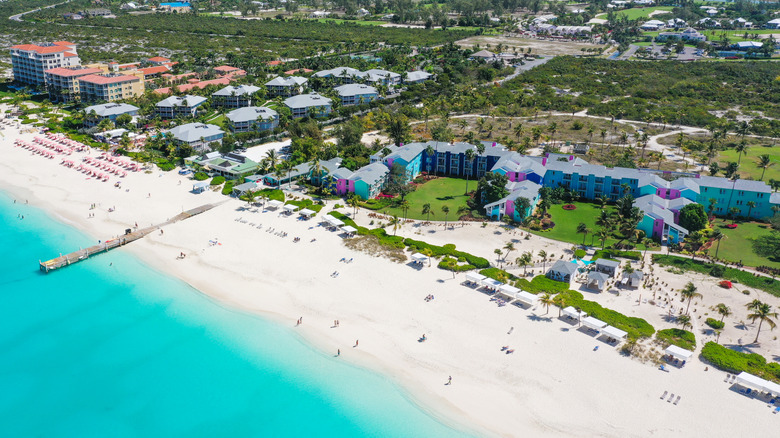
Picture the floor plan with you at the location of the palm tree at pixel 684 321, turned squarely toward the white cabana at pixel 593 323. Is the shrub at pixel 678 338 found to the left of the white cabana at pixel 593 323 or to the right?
left

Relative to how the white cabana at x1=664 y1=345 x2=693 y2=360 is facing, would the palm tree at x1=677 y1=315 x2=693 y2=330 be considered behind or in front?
behind

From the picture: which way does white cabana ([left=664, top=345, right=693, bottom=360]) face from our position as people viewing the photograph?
facing the viewer and to the left of the viewer

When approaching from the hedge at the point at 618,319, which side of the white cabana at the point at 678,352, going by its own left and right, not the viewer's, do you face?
right

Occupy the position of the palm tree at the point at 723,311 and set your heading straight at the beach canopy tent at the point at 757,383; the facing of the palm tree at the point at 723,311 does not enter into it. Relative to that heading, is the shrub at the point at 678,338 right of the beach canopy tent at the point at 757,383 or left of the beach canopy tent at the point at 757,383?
right
